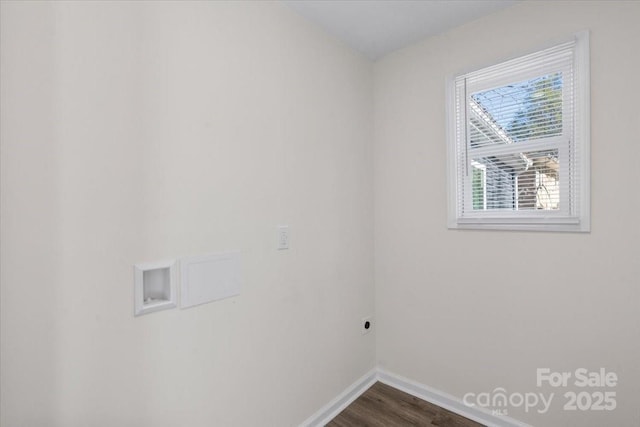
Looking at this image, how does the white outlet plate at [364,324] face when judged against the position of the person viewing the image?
facing the viewer and to the right of the viewer
